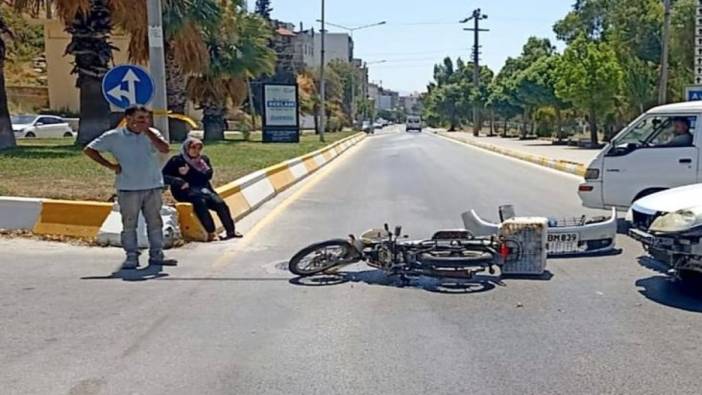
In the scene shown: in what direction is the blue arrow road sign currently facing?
toward the camera

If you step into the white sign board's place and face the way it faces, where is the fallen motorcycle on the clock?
The fallen motorcycle is roughly at 12 o'clock from the white sign board.

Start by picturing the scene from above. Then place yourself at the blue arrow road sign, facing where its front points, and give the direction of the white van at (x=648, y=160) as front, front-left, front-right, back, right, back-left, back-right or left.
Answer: left

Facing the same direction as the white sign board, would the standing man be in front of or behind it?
in front

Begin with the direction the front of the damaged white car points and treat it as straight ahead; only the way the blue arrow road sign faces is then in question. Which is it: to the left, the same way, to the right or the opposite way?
to the left

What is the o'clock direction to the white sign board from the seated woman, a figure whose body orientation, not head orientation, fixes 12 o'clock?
The white sign board is roughly at 8 o'clock from the seated woman.

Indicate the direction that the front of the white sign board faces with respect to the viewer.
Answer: facing the viewer

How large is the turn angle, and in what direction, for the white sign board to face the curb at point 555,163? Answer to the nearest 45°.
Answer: approximately 45° to its left

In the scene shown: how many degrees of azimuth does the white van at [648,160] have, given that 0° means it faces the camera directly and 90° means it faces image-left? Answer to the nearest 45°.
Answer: approximately 90°

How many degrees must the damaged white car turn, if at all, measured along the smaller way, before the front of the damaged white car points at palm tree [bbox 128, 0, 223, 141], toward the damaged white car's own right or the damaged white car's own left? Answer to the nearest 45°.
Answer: approximately 90° to the damaged white car's own right

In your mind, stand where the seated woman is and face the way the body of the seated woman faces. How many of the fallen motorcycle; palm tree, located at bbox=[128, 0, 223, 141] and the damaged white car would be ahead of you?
2

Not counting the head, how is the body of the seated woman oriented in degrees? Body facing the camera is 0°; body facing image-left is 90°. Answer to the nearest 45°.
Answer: approximately 315°
